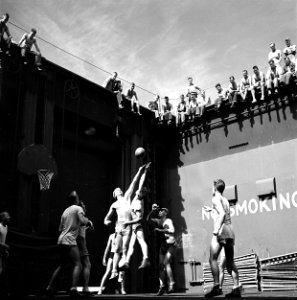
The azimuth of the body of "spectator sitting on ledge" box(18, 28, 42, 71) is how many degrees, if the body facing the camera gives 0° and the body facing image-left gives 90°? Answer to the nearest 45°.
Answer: approximately 315°

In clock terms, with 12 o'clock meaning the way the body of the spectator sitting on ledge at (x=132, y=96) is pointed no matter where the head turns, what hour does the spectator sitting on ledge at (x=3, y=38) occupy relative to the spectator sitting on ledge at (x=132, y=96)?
the spectator sitting on ledge at (x=3, y=38) is roughly at 3 o'clock from the spectator sitting on ledge at (x=132, y=96).

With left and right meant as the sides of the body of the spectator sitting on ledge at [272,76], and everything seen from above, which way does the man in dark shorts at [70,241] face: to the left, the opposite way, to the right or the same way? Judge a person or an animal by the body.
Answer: the opposite way

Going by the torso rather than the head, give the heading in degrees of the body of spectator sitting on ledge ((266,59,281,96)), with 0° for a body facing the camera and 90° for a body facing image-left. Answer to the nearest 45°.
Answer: approximately 0°

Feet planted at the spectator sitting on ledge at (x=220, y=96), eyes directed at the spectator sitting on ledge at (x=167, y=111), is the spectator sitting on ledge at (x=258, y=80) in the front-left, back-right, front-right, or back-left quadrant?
back-left

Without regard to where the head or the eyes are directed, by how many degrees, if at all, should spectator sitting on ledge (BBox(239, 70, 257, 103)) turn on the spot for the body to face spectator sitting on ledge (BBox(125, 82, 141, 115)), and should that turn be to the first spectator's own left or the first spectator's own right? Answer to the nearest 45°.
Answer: approximately 90° to the first spectator's own right

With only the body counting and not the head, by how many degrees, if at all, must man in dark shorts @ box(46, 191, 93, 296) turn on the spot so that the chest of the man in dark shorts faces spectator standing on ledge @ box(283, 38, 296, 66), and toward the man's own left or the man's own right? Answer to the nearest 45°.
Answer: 0° — they already face them

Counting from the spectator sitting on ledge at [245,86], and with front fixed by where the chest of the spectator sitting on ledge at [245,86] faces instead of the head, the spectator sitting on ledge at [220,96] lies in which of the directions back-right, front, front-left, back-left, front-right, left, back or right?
back-right

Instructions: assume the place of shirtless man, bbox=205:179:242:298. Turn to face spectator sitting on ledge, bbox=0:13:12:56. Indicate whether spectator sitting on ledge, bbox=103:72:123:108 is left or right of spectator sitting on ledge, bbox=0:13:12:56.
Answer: right

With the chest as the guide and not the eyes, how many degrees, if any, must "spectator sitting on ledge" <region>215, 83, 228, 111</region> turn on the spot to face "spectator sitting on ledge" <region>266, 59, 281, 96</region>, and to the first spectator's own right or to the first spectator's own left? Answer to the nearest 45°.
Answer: approximately 90° to the first spectator's own left

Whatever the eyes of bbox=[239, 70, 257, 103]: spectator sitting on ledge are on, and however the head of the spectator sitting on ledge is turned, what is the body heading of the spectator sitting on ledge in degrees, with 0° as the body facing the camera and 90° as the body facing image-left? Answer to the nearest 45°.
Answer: approximately 0°
